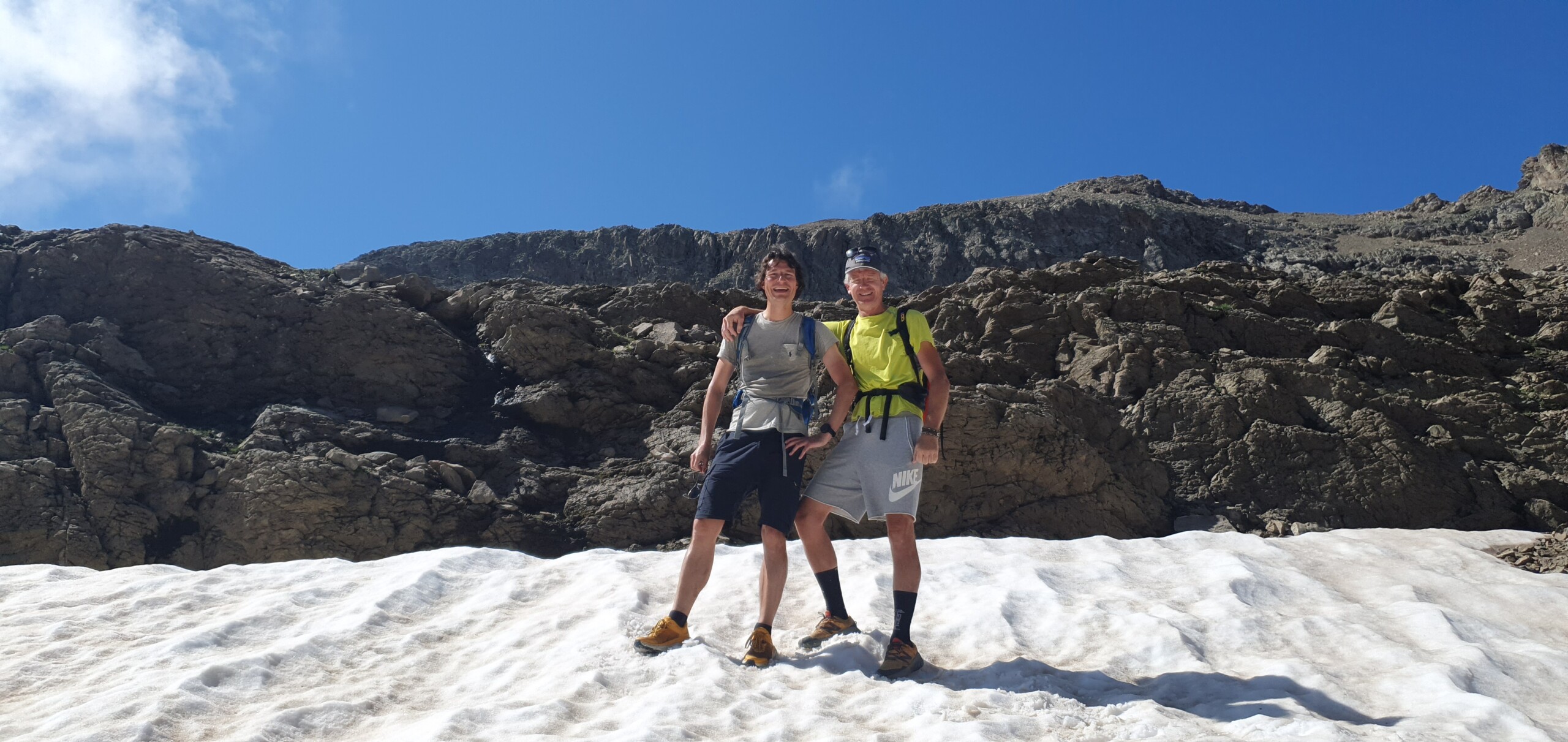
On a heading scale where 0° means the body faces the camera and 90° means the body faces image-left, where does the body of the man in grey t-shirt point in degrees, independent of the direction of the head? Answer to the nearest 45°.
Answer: approximately 0°

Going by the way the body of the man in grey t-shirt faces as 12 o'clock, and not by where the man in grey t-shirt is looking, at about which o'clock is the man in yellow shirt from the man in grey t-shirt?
The man in yellow shirt is roughly at 9 o'clock from the man in grey t-shirt.
